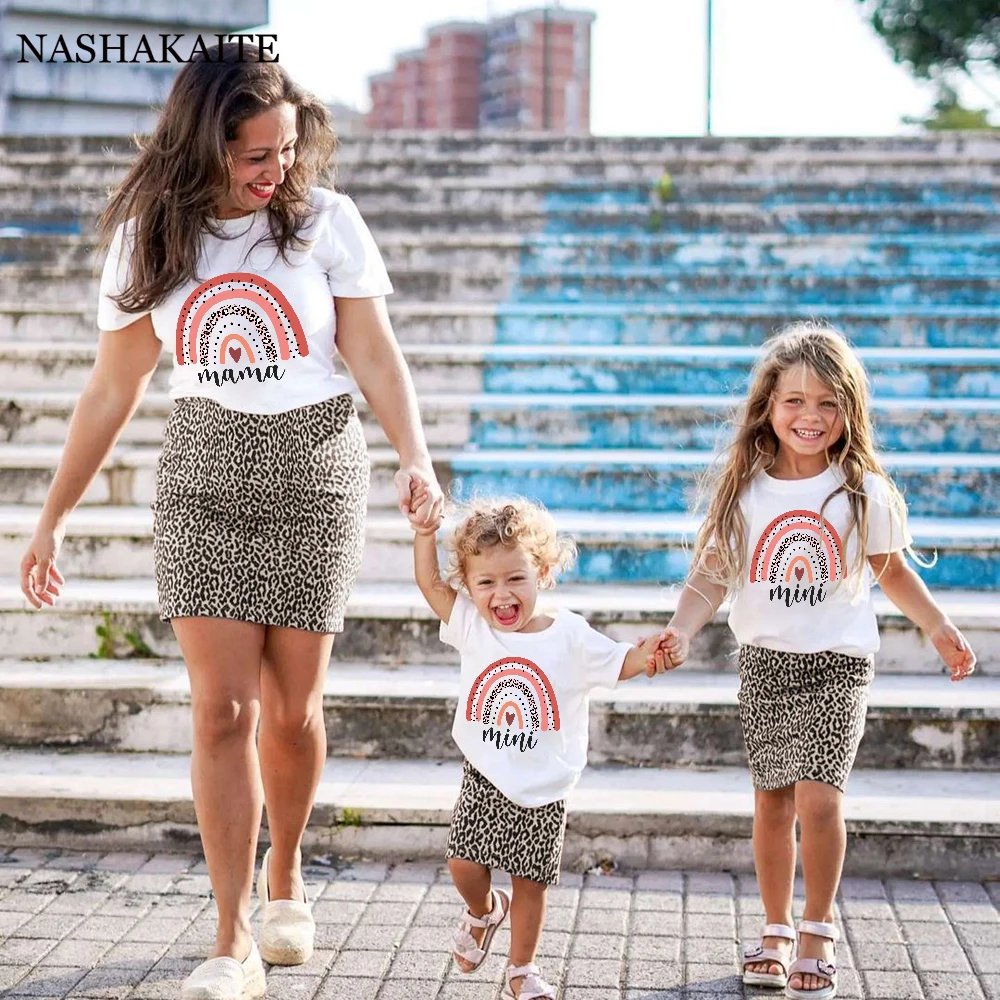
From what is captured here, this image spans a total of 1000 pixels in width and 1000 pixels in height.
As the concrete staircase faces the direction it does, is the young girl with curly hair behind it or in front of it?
in front

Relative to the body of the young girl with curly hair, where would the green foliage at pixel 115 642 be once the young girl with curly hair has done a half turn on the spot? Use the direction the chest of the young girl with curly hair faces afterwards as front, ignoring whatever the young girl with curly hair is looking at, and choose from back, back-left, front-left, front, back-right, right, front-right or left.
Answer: front-left

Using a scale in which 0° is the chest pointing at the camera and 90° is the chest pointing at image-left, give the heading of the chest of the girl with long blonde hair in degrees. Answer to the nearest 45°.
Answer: approximately 0°

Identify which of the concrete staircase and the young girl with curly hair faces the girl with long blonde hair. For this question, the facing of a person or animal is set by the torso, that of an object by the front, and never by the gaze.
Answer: the concrete staircase

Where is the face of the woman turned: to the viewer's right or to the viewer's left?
to the viewer's right

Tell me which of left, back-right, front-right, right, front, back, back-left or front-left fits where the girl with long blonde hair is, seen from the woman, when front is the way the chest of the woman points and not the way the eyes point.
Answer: left

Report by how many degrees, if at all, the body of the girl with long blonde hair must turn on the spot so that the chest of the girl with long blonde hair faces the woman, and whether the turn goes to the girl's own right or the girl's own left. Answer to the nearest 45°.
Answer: approximately 90° to the girl's own right
